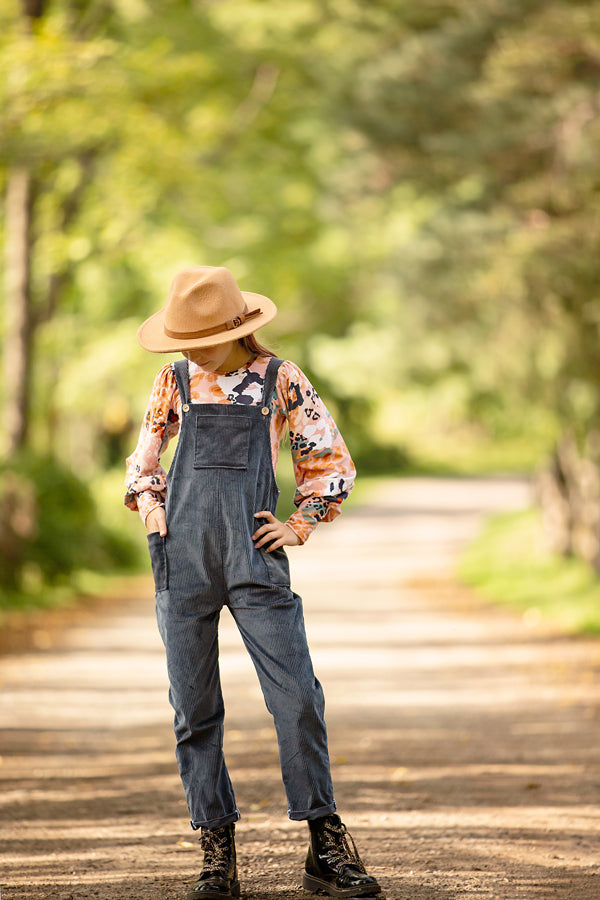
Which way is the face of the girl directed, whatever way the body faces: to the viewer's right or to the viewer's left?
to the viewer's left

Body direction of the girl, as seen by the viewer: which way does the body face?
toward the camera

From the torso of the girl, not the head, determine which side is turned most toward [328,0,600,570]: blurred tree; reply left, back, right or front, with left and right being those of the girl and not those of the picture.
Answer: back

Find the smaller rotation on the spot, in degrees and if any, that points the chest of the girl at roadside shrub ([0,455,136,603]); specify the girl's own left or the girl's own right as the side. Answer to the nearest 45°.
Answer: approximately 180°

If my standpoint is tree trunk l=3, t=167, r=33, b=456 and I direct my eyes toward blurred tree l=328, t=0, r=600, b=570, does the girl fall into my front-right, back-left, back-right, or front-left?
front-right

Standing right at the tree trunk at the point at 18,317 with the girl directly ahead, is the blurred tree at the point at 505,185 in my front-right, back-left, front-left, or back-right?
front-left

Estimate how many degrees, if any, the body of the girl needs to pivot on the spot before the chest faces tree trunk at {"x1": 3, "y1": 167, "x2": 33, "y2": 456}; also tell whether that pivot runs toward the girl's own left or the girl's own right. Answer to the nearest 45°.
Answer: approximately 180°
